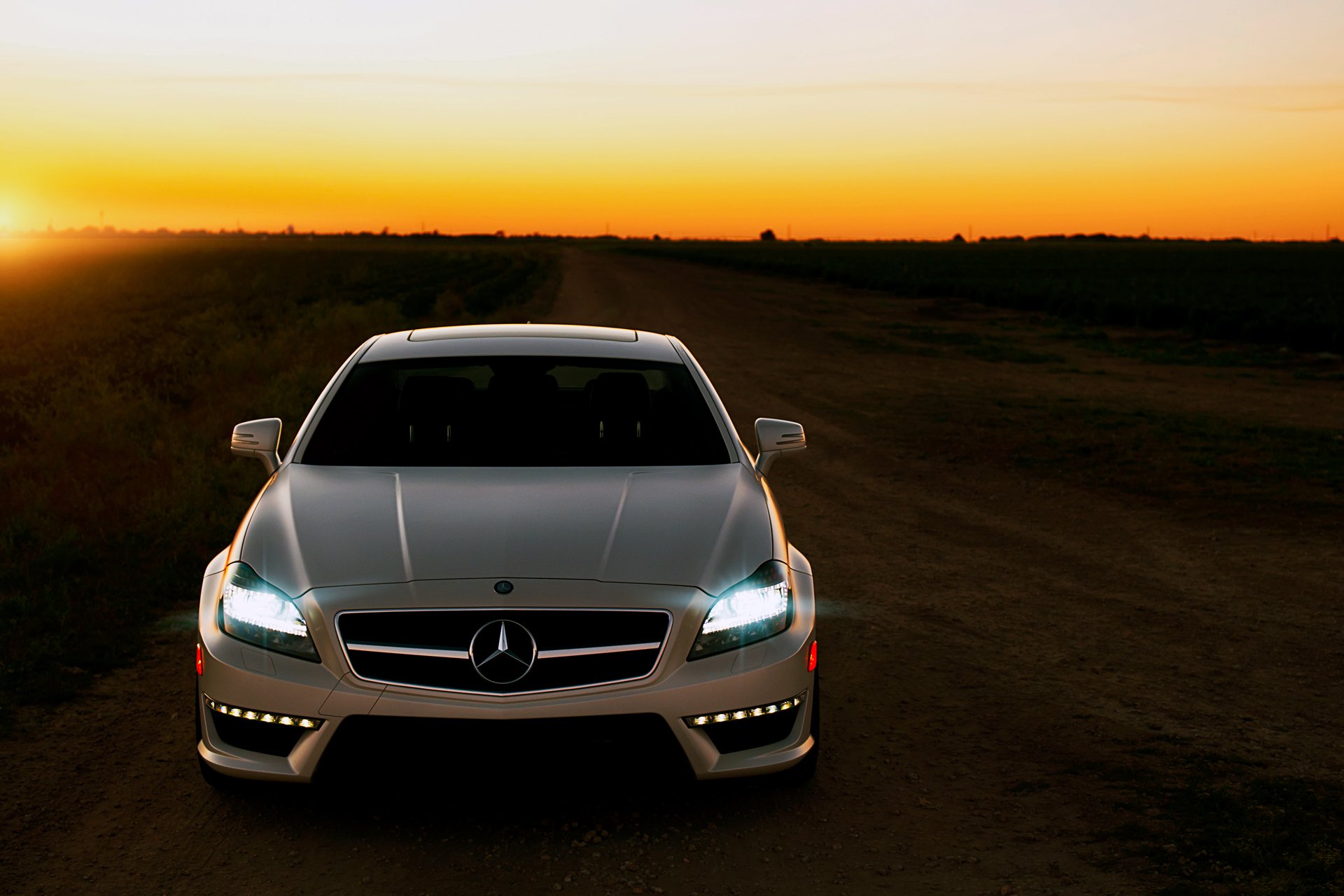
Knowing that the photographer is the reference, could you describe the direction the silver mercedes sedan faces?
facing the viewer
